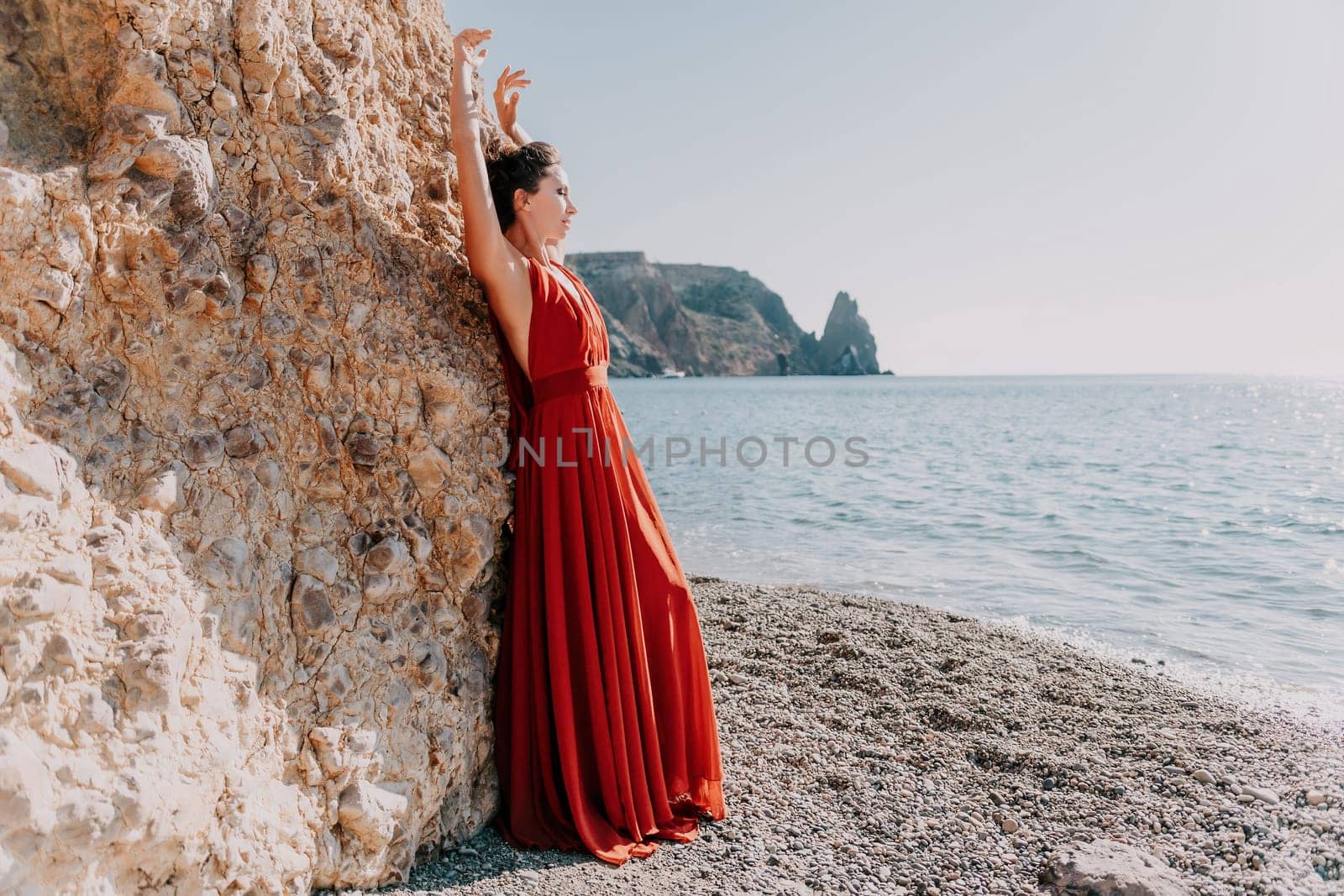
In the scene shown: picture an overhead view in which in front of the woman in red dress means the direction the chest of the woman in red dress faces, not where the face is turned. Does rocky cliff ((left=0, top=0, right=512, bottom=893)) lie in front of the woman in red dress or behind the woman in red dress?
behind

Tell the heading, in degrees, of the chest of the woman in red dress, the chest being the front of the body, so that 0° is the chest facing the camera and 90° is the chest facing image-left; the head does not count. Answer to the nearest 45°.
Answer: approximately 270°
